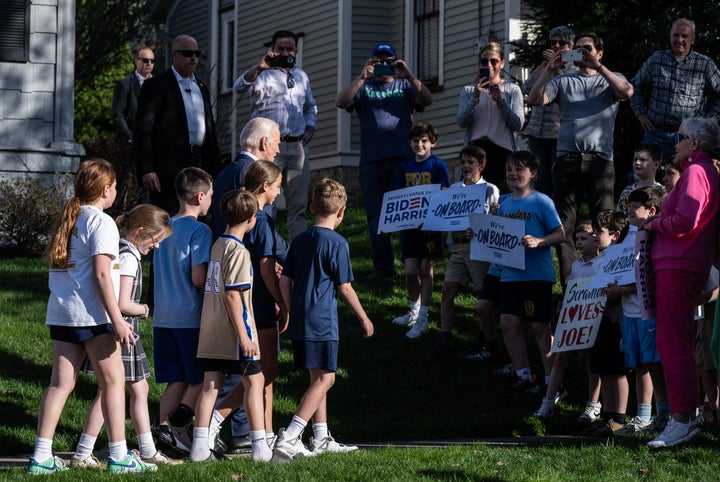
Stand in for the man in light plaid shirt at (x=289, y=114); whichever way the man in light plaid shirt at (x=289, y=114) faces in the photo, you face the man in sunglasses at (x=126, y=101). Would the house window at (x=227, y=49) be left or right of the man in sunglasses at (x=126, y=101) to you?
right

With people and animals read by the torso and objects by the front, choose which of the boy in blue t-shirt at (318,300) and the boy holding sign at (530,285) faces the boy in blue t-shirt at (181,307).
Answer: the boy holding sign

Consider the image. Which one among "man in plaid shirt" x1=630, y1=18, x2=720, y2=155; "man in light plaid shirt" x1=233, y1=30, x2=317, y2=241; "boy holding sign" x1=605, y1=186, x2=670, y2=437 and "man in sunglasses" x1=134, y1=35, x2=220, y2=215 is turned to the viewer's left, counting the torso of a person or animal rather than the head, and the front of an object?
the boy holding sign

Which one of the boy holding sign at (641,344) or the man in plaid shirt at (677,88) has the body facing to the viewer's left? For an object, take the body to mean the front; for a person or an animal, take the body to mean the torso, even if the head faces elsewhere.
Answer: the boy holding sign

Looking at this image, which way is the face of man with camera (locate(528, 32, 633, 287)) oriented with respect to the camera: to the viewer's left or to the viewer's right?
to the viewer's left

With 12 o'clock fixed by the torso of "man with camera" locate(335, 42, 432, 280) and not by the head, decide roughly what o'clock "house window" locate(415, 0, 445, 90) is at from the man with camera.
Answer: The house window is roughly at 6 o'clock from the man with camera.

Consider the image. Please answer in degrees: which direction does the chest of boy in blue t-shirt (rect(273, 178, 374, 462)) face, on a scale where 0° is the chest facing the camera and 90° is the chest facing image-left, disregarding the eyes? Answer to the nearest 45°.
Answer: approximately 225°

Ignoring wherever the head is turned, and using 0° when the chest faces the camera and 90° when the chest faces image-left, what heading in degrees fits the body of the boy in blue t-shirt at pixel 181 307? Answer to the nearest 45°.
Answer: approximately 225°

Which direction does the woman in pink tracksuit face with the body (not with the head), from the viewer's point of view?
to the viewer's left

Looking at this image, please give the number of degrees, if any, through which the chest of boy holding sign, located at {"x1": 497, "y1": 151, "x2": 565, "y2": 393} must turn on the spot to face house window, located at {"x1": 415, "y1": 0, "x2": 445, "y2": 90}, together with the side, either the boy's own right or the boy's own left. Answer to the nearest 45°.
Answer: approximately 135° to the boy's own right
